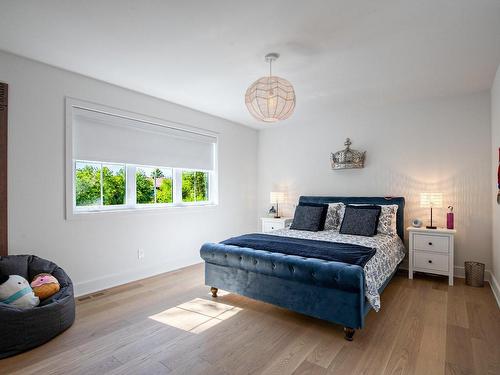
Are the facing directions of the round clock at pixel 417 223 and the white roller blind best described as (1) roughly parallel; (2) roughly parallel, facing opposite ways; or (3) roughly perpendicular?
roughly perpendicular

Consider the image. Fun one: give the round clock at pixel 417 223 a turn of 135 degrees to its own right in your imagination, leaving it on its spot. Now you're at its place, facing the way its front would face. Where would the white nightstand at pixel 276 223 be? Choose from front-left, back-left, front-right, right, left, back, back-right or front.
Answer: front-left

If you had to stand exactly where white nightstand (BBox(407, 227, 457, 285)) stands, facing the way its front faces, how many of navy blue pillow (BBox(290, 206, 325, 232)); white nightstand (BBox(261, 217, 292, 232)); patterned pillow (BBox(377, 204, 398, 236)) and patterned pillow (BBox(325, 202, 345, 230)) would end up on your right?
4

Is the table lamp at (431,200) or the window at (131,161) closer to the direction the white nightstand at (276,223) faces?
the window

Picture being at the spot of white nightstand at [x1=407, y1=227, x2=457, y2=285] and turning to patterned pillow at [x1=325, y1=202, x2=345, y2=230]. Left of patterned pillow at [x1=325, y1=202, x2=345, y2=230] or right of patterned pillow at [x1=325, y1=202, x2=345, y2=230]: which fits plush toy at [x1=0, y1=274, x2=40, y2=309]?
left

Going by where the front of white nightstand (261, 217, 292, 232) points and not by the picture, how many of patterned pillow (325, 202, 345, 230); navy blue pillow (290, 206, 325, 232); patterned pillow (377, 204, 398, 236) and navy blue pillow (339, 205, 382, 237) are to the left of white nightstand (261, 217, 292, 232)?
4

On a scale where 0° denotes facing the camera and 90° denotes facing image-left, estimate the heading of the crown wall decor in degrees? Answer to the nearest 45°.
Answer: approximately 0°

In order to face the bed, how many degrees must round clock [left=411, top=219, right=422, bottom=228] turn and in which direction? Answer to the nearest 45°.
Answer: approximately 45° to its right

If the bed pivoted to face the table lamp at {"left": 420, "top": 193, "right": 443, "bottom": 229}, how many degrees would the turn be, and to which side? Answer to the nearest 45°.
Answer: approximately 180°

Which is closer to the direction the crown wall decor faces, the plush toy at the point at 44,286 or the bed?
the bed
